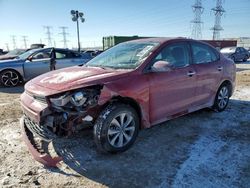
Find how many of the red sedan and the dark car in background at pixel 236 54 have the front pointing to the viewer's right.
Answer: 0

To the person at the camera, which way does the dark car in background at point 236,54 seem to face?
facing the viewer and to the left of the viewer

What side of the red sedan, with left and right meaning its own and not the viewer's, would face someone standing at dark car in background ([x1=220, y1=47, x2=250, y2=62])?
back

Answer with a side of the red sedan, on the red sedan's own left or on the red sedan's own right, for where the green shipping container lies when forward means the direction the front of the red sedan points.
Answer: on the red sedan's own right

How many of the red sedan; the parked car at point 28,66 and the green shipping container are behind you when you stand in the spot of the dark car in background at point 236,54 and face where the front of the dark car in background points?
0

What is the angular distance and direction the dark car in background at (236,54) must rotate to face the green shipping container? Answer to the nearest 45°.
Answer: approximately 45° to its right

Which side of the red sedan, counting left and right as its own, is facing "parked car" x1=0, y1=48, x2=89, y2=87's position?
right

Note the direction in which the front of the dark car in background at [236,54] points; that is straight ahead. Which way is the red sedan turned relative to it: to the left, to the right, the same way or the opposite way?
the same way

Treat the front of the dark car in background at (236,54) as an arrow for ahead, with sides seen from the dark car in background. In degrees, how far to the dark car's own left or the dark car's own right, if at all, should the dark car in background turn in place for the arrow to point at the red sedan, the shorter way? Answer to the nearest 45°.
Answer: approximately 45° to the dark car's own left
